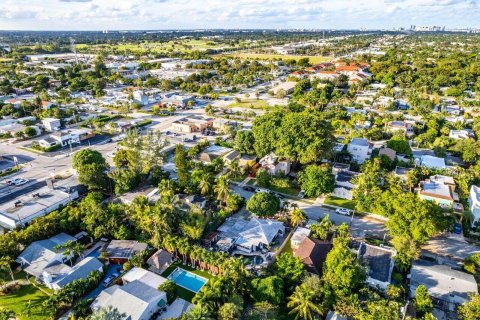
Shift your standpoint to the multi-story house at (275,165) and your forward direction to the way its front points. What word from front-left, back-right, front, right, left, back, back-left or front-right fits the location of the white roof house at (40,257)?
front

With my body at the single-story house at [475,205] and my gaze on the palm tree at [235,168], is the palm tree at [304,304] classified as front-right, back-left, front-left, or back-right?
front-left

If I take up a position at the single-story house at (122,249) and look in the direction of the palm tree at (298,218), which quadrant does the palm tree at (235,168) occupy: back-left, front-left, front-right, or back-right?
front-left

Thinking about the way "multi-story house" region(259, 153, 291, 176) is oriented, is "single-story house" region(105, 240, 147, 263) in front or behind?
in front

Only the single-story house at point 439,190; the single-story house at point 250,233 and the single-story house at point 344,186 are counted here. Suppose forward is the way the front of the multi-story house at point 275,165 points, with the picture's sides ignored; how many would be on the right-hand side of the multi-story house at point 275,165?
0

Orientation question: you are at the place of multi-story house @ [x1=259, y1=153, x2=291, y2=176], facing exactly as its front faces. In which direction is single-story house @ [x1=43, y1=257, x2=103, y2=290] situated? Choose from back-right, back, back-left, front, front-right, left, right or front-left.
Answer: front

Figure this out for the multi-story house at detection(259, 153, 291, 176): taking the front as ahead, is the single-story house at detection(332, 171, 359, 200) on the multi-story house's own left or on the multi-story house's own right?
on the multi-story house's own left

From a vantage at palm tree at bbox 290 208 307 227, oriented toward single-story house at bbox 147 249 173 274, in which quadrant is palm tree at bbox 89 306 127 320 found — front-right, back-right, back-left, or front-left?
front-left

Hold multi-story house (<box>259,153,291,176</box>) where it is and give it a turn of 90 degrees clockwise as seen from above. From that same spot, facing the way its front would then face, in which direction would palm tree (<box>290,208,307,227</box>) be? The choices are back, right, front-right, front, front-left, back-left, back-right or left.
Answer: back-left

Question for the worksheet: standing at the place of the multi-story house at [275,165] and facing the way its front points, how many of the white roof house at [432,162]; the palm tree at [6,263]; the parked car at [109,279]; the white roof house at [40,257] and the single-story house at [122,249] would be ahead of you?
4

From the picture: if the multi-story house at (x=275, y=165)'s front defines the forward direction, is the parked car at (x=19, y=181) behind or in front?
in front

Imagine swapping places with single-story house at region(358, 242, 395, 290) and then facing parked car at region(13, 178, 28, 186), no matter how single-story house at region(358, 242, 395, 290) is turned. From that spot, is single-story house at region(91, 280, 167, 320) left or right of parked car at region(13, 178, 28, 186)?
left

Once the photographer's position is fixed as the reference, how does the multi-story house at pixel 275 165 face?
facing the viewer and to the left of the viewer

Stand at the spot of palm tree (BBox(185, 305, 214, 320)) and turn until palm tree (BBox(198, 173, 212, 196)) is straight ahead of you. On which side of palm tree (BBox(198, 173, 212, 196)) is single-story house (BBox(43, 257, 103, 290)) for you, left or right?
left

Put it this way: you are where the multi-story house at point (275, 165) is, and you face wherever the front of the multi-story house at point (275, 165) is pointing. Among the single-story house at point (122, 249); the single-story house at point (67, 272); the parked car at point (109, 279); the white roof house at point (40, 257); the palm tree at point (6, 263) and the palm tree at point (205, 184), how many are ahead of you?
6
